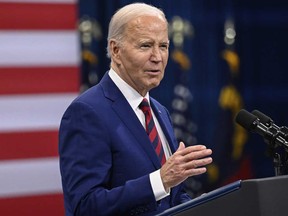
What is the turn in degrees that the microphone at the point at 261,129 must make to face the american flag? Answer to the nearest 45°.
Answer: approximately 45° to its right

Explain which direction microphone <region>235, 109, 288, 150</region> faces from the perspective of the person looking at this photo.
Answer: facing to the left of the viewer

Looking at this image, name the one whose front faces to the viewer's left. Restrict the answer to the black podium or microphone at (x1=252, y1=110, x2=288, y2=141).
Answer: the microphone

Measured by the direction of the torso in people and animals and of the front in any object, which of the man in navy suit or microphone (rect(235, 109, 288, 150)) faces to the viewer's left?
the microphone

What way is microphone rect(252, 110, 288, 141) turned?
to the viewer's left
